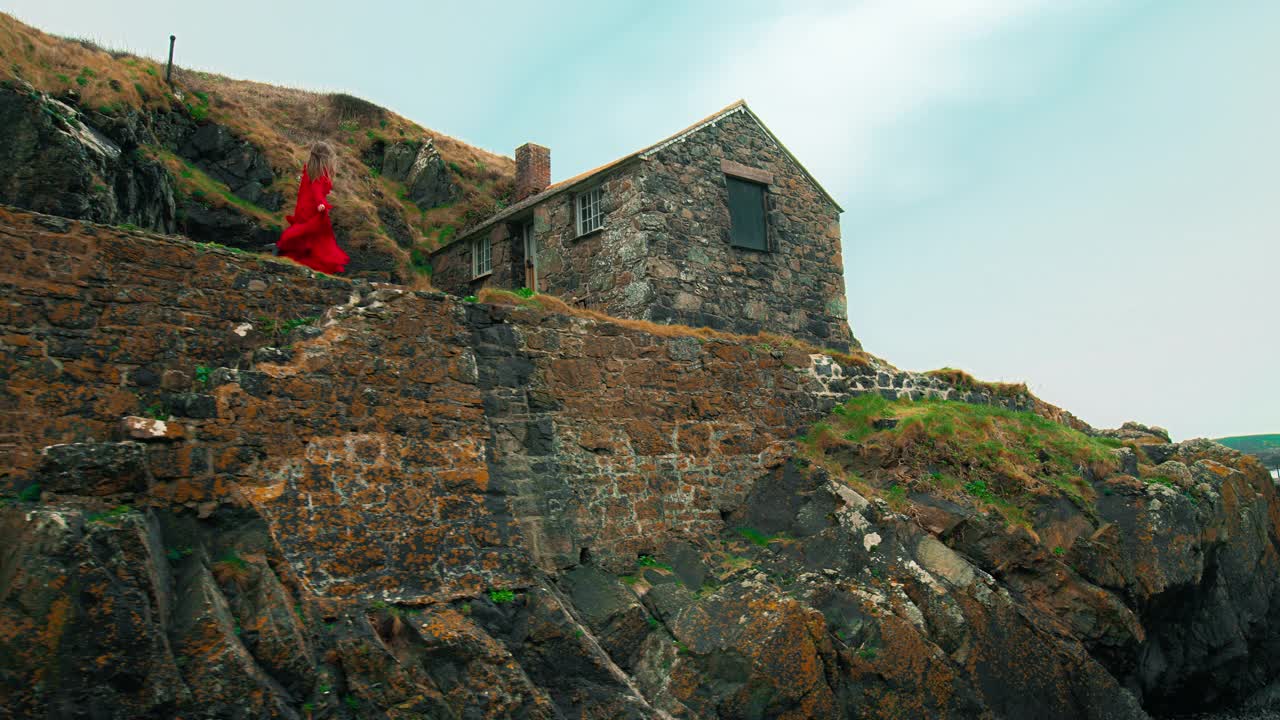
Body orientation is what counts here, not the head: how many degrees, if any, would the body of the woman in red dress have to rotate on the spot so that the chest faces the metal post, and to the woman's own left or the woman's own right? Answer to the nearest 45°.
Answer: approximately 45° to the woman's own left

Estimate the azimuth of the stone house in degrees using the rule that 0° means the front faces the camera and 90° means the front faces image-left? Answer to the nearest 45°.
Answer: approximately 45°

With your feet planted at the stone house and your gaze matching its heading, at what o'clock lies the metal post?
The metal post is roughly at 2 o'clock from the stone house.

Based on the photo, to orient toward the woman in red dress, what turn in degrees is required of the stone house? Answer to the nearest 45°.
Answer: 0° — it already faces them

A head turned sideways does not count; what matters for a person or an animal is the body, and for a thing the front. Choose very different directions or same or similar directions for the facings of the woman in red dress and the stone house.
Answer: very different directions

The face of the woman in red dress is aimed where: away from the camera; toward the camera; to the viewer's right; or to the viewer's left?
away from the camera

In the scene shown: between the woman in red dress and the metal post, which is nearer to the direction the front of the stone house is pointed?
the woman in red dress
